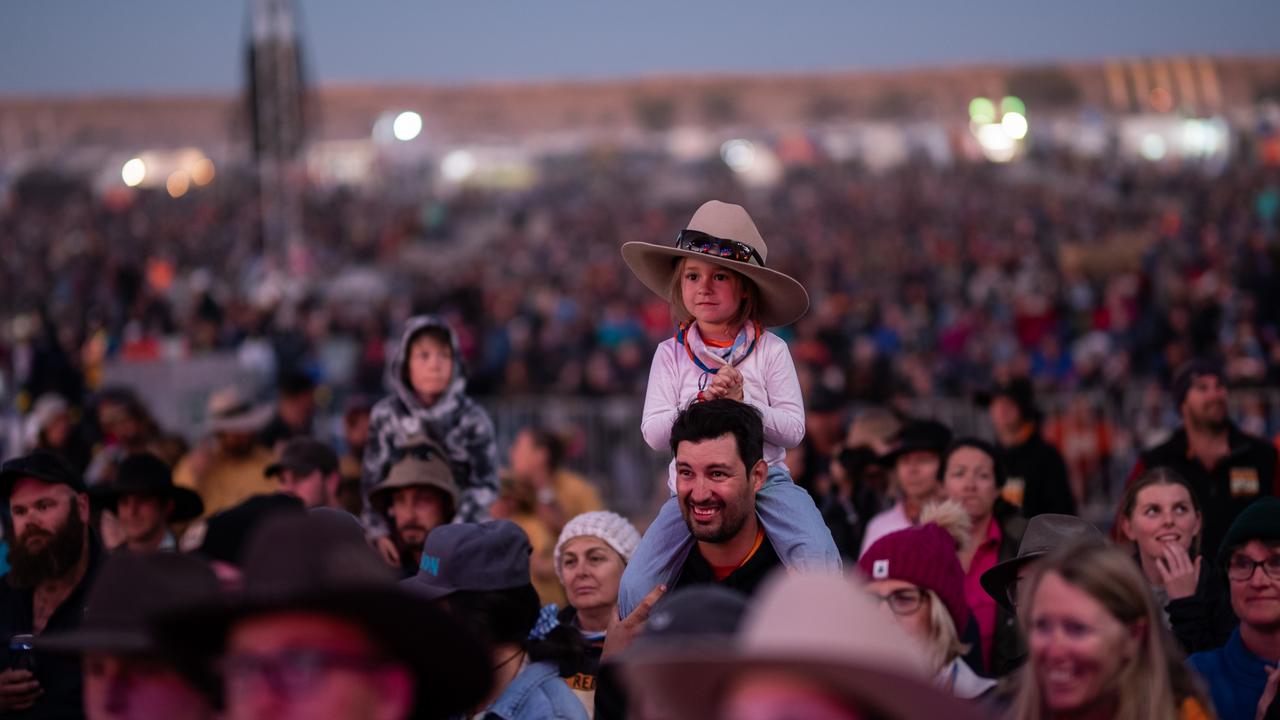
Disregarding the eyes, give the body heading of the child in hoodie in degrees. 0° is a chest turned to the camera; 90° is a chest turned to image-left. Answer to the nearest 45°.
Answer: approximately 0°

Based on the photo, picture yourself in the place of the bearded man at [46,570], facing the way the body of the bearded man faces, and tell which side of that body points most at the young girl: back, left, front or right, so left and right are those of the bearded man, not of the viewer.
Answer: left

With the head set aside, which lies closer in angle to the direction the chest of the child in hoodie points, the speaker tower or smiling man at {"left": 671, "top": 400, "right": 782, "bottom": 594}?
the smiling man

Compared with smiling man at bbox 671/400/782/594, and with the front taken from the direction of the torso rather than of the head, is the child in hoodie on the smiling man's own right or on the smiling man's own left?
on the smiling man's own right

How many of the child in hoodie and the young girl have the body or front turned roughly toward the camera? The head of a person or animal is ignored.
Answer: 2

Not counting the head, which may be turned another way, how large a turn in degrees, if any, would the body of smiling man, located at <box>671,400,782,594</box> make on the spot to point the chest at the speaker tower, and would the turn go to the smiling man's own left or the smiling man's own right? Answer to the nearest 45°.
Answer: approximately 135° to the smiling man's own right

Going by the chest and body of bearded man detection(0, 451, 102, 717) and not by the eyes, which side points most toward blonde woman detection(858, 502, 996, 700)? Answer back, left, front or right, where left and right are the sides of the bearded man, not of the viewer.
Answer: left

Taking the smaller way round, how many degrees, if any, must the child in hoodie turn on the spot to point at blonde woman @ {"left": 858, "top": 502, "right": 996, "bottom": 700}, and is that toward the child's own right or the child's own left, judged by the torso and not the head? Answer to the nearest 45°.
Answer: approximately 45° to the child's own left

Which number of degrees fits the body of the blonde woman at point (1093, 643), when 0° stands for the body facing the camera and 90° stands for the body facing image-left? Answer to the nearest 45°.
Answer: approximately 45°

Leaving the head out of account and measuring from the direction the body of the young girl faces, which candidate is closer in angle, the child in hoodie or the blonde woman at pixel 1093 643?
the blonde woman

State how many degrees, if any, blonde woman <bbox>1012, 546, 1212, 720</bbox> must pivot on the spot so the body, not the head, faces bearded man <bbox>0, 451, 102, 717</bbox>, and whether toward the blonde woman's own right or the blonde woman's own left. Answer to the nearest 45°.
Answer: approximately 45° to the blonde woman's own right

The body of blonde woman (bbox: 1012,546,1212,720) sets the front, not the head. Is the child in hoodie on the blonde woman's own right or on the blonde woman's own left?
on the blonde woman's own right

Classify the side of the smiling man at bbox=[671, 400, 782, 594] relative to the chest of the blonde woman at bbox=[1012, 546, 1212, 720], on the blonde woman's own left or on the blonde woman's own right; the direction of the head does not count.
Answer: on the blonde woman's own right

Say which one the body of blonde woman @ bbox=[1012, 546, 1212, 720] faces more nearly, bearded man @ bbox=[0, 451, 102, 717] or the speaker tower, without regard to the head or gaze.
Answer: the bearded man
